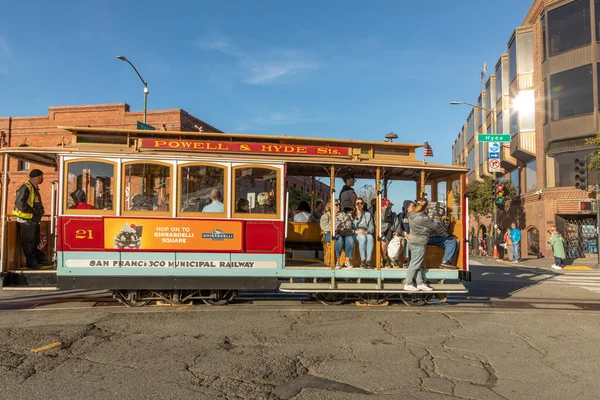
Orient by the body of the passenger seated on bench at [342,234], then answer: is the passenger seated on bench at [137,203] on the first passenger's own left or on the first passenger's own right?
on the first passenger's own right

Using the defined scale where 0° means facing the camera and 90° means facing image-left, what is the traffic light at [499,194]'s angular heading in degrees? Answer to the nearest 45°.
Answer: approximately 0°
